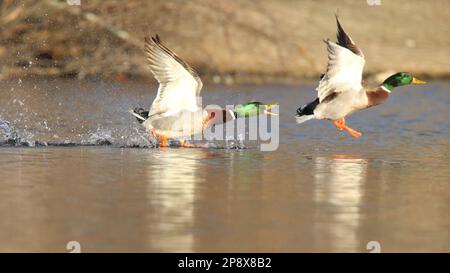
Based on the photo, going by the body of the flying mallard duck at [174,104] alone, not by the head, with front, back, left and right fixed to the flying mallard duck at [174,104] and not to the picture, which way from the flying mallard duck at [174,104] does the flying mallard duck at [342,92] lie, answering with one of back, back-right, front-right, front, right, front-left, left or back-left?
front

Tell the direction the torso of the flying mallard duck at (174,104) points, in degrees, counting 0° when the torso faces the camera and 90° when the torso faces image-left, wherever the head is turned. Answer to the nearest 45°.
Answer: approximately 270°

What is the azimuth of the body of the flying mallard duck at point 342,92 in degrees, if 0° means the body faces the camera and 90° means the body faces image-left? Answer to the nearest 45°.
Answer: approximately 270°

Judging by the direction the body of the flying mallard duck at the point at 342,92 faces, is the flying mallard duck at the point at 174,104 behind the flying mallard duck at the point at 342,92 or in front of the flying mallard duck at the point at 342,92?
behind

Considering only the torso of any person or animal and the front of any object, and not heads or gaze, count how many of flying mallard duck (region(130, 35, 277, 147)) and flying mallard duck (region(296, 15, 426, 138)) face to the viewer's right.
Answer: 2

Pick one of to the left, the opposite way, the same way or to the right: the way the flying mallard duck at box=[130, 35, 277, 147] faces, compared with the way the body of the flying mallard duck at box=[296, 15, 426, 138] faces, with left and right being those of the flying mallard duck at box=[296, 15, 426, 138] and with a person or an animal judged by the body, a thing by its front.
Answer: the same way
